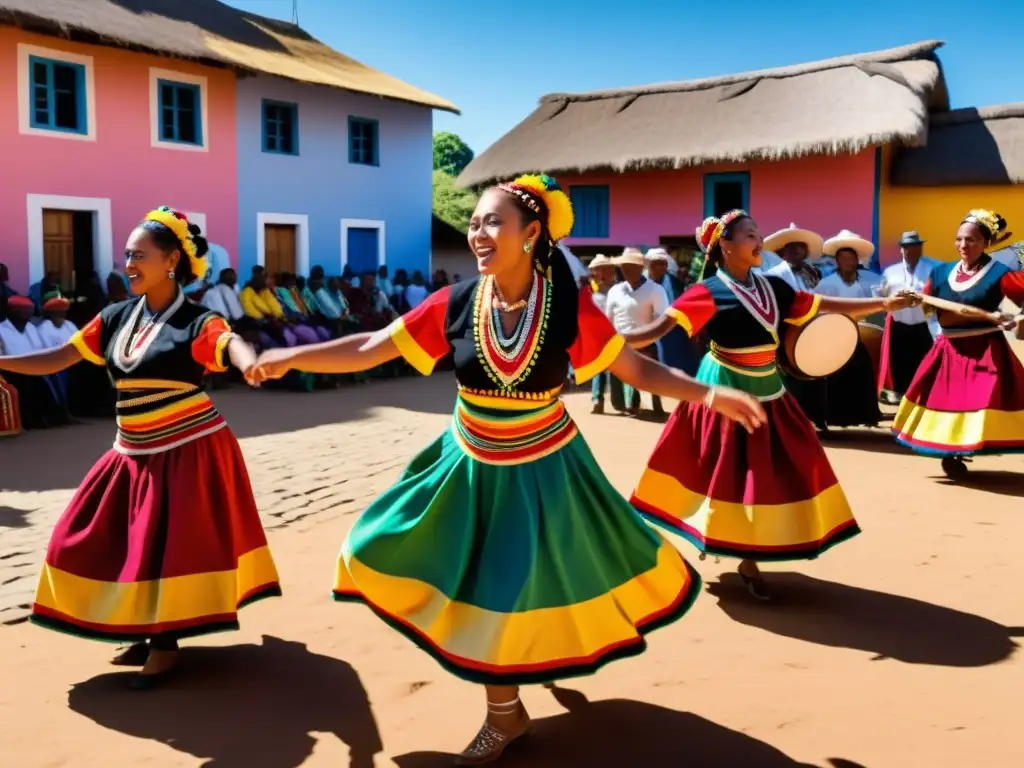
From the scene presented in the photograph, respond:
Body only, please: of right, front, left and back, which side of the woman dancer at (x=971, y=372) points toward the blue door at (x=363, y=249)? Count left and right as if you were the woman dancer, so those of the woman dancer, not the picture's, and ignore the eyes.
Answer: right

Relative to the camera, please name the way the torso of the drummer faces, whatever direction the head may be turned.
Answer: toward the camera

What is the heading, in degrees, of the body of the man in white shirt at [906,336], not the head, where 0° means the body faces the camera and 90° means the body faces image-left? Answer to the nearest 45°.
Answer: approximately 0°

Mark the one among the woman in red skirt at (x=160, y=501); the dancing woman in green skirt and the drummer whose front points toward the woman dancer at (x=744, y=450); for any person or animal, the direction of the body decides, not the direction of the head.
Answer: the drummer

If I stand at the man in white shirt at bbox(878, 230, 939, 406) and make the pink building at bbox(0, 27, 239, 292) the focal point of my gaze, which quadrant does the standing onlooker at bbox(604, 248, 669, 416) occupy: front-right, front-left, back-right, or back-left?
front-left

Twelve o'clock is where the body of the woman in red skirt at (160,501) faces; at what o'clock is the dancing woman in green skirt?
The dancing woman in green skirt is roughly at 9 o'clock from the woman in red skirt.

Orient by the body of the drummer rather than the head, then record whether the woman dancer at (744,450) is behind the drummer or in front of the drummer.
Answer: in front

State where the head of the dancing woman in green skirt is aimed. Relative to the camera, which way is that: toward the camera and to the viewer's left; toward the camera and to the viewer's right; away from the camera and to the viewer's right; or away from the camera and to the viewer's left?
toward the camera and to the viewer's left

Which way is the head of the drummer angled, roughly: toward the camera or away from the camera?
toward the camera

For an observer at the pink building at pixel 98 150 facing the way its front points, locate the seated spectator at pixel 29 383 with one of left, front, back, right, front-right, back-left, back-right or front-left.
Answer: front-right

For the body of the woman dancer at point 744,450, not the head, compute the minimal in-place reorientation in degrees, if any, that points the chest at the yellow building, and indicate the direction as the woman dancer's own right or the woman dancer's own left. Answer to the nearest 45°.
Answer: approximately 135° to the woman dancer's own left

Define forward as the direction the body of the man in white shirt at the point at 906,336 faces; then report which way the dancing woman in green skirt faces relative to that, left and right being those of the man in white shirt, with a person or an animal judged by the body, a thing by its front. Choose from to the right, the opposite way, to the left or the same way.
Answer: the same way

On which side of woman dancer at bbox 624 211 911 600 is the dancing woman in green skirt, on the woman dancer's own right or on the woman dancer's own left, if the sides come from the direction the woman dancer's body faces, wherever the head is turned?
on the woman dancer's own right

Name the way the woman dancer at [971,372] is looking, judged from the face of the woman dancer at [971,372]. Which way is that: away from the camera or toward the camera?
toward the camera
